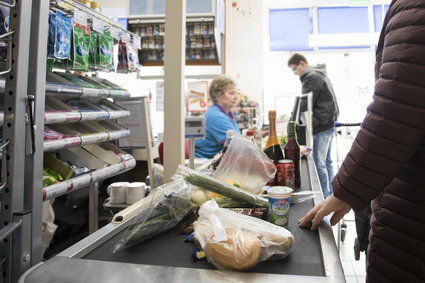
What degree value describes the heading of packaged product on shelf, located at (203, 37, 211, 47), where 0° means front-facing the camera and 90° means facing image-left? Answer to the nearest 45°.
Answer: approximately 0°

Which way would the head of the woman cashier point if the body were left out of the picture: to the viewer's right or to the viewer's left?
to the viewer's right

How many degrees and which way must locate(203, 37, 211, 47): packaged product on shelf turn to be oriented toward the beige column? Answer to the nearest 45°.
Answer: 0° — it already faces it

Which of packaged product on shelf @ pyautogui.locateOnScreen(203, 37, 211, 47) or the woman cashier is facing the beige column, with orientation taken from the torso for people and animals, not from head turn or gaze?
the packaged product on shelf

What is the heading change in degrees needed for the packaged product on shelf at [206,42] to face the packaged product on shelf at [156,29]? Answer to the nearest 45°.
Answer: approximately 90° to its right

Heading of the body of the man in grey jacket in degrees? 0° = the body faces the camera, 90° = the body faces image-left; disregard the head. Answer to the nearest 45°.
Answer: approximately 90°

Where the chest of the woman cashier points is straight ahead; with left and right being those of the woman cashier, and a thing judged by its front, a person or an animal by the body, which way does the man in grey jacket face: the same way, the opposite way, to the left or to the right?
the opposite way

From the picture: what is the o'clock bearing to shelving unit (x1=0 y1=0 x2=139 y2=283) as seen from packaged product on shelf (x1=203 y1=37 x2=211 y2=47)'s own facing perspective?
The shelving unit is roughly at 12 o'clock from the packaged product on shelf.

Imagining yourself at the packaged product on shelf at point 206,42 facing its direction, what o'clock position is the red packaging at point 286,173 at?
The red packaging is roughly at 12 o'clock from the packaged product on shelf.

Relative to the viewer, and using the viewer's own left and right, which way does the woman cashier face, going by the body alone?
facing to the right of the viewer
